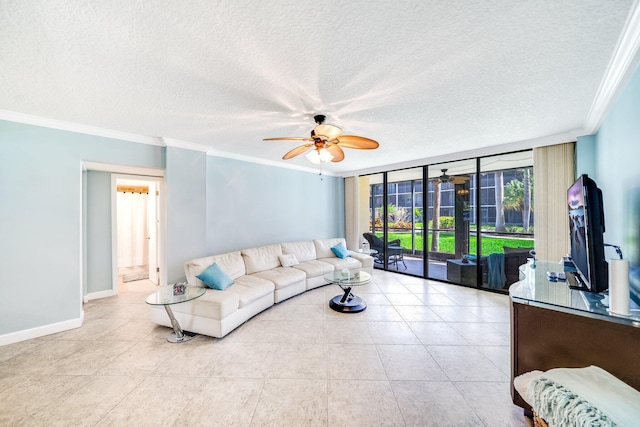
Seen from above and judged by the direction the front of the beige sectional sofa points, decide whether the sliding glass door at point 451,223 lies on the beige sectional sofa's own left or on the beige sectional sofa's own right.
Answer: on the beige sectional sofa's own left

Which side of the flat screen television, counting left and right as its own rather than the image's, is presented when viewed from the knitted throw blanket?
left

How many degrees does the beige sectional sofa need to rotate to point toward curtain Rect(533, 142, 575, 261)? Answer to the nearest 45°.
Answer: approximately 45° to its left

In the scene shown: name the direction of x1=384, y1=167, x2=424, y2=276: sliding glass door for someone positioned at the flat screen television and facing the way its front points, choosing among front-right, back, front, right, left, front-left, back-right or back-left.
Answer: front-right

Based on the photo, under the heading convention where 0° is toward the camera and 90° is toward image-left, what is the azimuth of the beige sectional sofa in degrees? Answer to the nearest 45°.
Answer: approximately 315°

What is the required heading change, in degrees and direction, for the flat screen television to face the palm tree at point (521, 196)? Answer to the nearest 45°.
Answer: approximately 90° to its right

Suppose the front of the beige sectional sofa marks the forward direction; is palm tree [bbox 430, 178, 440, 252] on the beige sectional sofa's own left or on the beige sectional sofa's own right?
on the beige sectional sofa's own left

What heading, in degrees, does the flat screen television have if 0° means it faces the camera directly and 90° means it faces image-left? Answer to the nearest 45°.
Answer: approximately 90°

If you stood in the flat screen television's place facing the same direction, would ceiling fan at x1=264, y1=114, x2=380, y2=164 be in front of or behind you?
in front

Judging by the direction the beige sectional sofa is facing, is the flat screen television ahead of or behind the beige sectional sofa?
ahead

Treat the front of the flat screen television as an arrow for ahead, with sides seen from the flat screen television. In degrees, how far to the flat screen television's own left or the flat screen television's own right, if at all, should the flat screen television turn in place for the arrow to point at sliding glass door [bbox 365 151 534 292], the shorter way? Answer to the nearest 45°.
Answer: approximately 45° to the flat screen television's own right

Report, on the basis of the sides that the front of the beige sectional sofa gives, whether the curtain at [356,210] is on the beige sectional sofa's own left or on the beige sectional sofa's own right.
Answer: on the beige sectional sofa's own left

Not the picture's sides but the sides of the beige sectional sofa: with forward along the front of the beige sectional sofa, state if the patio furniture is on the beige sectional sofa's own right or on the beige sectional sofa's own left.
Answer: on the beige sectional sofa's own left

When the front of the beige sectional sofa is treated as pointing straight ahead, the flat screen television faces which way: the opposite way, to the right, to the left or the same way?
the opposite way

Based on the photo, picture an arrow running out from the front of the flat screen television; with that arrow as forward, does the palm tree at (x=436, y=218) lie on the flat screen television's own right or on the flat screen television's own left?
on the flat screen television's own right

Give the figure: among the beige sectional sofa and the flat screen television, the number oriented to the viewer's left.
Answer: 1
